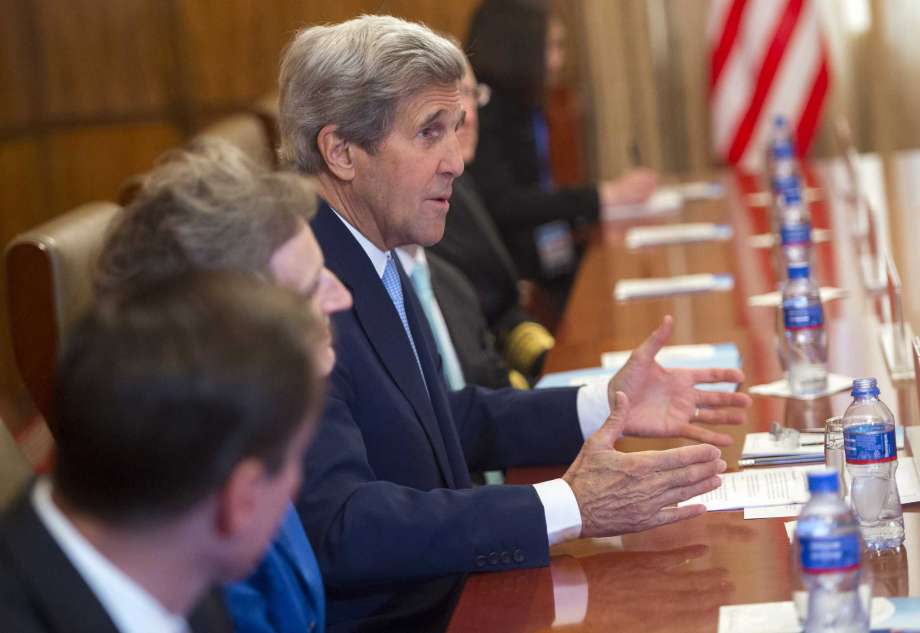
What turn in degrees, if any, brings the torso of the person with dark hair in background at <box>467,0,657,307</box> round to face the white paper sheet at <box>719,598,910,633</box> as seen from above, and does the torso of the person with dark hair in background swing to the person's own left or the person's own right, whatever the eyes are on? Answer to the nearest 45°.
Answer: approximately 90° to the person's own right

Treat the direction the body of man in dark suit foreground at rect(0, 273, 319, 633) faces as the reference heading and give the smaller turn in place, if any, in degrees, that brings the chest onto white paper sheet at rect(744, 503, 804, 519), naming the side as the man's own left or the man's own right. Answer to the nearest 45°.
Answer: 0° — they already face it

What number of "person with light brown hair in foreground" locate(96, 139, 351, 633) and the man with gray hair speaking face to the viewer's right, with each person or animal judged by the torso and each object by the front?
2

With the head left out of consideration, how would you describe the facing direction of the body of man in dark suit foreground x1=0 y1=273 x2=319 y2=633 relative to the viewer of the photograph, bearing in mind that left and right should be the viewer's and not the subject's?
facing away from the viewer and to the right of the viewer

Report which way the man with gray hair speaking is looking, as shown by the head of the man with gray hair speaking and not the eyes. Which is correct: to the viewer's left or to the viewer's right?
to the viewer's right

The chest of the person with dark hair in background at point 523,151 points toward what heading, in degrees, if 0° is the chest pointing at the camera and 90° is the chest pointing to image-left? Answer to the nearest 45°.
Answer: approximately 270°

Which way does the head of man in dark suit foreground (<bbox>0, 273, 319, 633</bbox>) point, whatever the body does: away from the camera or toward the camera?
away from the camera

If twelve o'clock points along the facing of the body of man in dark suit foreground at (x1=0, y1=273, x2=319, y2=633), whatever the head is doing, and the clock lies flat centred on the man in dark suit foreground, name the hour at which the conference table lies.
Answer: The conference table is roughly at 12 o'clock from the man in dark suit foreground.

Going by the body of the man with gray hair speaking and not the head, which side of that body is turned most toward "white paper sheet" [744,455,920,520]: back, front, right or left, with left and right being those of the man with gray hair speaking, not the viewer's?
front

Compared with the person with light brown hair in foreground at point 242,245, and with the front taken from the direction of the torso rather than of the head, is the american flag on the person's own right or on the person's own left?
on the person's own left

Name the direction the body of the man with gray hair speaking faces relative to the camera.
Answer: to the viewer's right

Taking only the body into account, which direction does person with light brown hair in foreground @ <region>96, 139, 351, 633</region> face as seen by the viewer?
to the viewer's right
